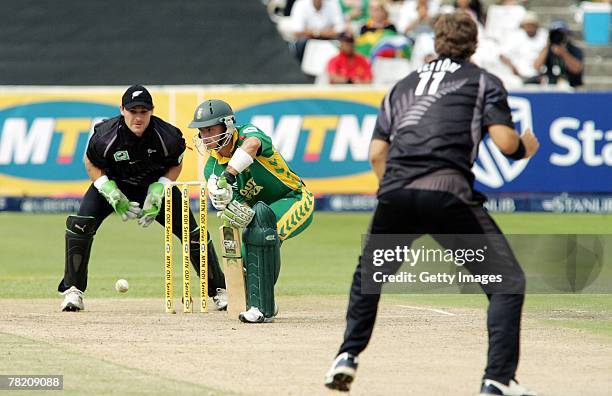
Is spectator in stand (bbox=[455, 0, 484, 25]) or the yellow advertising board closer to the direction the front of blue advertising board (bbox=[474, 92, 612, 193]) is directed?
the yellow advertising board

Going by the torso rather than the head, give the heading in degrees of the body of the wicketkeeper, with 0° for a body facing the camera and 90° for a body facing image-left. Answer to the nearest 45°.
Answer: approximately 0°

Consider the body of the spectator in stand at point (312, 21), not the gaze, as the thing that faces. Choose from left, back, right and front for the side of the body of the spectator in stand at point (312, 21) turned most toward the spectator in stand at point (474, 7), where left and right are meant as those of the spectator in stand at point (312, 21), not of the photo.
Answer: left

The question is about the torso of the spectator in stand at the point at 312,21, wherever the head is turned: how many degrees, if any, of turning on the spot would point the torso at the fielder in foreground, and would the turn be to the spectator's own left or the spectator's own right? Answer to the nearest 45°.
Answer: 0° — they already face them
